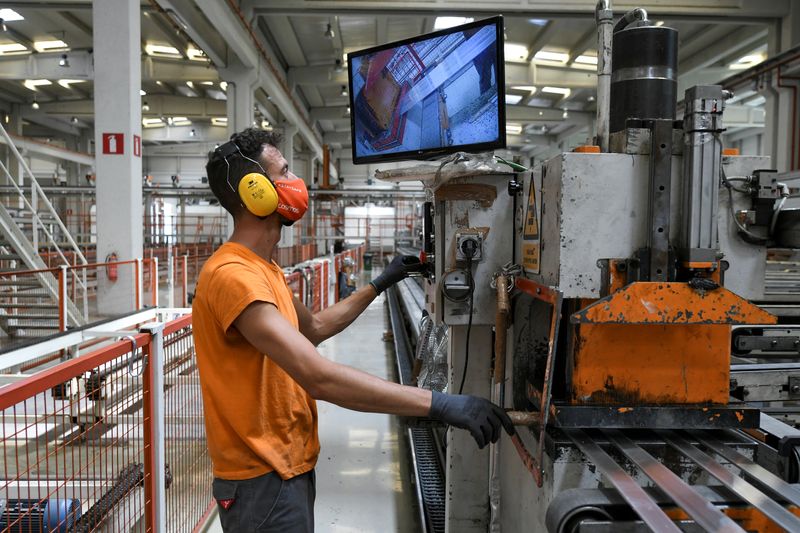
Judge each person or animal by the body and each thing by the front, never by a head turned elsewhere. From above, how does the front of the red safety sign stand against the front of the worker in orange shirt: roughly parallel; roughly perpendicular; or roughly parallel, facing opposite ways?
roughly perpendicular

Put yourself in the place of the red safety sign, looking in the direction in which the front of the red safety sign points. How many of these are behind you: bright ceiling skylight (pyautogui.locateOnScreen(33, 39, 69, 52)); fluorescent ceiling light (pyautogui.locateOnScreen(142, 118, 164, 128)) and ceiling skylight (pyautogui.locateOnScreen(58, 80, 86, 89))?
3

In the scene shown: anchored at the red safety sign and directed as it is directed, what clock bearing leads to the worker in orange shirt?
The worker in orange shirt is roughly at 12 o'clock from the red safety sign.

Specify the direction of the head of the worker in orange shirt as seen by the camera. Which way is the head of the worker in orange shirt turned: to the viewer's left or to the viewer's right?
to the viewer's right

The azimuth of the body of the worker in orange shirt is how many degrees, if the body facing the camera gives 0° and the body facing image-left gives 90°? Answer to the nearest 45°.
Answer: approximately 270°

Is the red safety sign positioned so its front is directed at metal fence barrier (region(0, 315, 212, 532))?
yes

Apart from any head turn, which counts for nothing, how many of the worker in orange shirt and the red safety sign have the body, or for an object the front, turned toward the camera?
1

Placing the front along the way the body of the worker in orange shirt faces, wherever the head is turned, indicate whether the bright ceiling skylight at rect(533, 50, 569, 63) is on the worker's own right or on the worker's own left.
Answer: on the worker's own left

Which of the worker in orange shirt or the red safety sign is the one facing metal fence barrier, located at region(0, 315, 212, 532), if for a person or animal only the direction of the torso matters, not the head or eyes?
the red safety sign

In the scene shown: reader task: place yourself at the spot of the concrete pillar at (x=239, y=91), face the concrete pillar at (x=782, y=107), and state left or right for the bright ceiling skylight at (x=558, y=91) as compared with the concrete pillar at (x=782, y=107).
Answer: left

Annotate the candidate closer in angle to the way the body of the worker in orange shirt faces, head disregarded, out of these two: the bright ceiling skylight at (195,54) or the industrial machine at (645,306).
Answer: the industrial machine
